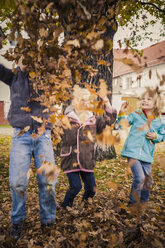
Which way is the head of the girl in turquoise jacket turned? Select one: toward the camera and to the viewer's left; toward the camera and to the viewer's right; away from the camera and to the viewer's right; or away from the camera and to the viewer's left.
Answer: toward the camera and to the viewer's left

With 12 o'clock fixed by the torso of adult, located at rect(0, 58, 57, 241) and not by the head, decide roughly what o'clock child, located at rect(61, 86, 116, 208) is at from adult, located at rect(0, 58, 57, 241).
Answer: child, located at rect(61, 86, 116, 208) is roughly at 8 o'clock from adult, located at rect(0, 58, 57, 241).

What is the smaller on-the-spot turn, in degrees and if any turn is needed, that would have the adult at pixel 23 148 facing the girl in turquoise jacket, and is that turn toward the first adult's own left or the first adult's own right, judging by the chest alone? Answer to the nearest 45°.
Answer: approximately 90° to the first adult's own left

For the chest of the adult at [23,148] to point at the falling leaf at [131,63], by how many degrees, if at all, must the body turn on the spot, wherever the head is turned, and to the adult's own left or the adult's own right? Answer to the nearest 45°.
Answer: approximately 45° to the adult's own left

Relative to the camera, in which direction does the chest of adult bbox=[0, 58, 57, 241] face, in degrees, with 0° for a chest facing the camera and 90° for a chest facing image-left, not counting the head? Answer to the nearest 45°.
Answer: approximately 0°
